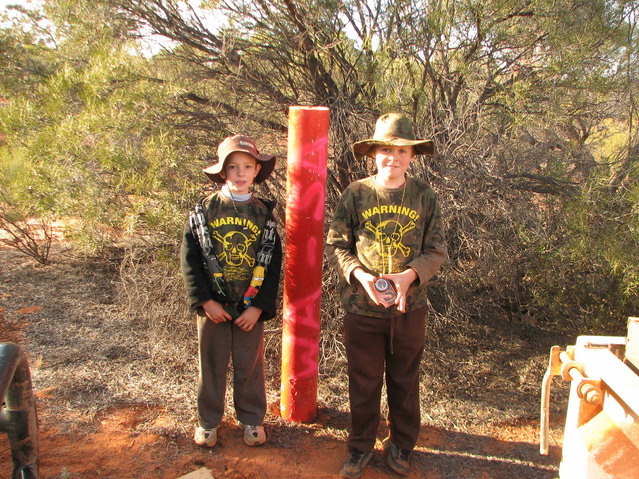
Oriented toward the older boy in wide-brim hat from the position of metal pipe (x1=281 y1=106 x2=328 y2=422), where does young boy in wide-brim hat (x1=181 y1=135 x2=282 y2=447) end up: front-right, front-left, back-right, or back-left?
back-right

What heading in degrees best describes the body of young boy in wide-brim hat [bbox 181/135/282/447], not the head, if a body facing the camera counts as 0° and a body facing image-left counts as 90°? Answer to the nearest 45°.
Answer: approximately 0°

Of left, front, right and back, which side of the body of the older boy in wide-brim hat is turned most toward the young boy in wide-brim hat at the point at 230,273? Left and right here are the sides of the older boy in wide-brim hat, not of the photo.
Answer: right

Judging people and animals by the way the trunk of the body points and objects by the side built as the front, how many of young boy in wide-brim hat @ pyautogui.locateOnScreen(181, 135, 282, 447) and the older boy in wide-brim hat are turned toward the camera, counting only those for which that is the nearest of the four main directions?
2

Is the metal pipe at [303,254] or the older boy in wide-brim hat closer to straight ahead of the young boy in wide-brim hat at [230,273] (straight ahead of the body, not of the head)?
the older boy in wide-brim hat

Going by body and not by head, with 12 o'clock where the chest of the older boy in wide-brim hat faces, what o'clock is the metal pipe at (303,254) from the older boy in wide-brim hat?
The metal pipe is roughly at 4 o'clock from the older boy in wide-brim hat.

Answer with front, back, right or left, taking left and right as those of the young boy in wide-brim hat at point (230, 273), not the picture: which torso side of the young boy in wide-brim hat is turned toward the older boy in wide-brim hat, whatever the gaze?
left

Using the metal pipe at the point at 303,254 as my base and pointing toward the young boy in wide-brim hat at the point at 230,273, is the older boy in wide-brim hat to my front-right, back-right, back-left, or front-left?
back-left

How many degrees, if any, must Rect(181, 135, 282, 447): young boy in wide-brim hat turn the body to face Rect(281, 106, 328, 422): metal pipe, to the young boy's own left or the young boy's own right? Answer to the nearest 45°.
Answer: approximately 90° to the young boy's own left
